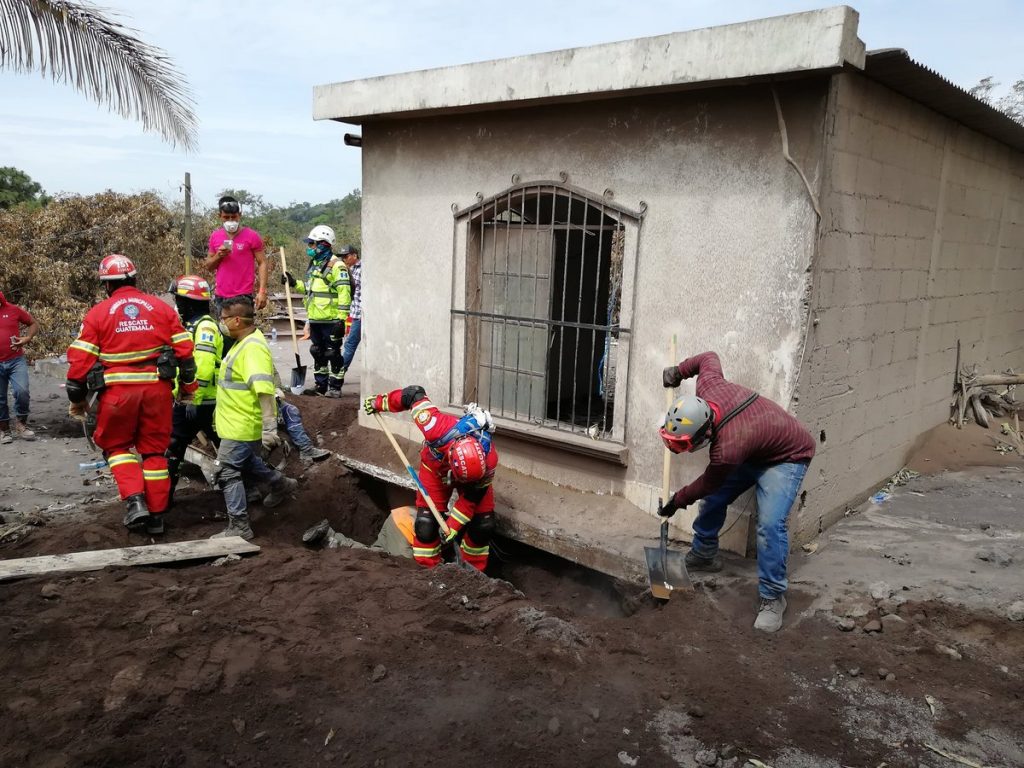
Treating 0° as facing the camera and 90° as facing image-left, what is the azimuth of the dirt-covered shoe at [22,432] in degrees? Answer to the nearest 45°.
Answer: approximately 315°

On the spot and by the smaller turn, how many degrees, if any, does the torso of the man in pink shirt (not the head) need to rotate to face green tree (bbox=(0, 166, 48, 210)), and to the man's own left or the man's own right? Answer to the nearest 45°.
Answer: approximately 180°

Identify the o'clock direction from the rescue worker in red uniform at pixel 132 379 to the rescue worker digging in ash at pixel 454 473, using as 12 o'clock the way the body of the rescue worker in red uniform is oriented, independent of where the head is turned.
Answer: The rescue worker digging in ash is roughly at 4 o'clock from the rescue worker in red uniform.

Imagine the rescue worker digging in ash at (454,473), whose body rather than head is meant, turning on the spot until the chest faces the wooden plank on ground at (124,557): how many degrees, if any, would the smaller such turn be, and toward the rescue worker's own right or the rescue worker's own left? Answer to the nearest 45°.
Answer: approximately 90° to the rescue worker's own right

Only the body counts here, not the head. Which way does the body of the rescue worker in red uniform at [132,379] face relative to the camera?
away from the camera

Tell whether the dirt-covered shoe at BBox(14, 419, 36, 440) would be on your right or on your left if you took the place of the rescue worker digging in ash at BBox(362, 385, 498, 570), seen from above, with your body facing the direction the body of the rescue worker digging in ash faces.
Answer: on your right
